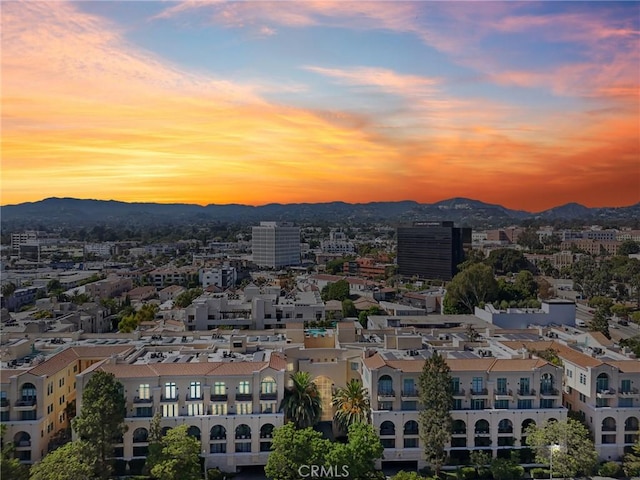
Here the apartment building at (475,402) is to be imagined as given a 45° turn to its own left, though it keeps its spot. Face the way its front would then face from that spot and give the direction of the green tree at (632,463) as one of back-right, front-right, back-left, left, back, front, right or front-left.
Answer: front-left

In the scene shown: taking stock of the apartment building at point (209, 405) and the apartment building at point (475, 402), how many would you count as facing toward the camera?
2

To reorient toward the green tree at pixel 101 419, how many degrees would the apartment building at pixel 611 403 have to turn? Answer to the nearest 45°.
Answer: approximately 45° to its right

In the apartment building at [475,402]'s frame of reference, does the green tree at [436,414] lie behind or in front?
in front

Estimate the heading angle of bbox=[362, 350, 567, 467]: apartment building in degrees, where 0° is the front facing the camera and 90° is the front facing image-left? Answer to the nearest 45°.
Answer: approximately 0°

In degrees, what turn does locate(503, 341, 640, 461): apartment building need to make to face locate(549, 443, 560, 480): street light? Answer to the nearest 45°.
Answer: approximately 45° to its right

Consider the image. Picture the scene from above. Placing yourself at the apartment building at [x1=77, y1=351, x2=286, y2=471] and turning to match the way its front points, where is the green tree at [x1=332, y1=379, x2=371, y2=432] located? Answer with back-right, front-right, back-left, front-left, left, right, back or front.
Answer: left

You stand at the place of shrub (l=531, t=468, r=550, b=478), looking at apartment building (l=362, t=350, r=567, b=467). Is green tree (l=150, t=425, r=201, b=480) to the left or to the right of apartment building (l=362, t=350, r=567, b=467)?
left

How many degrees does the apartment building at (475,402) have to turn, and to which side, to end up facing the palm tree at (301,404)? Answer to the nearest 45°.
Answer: approximately 90° to its right

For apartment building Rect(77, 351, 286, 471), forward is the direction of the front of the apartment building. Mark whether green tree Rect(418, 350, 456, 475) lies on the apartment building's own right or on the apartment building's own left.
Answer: on the apartment building's own left
